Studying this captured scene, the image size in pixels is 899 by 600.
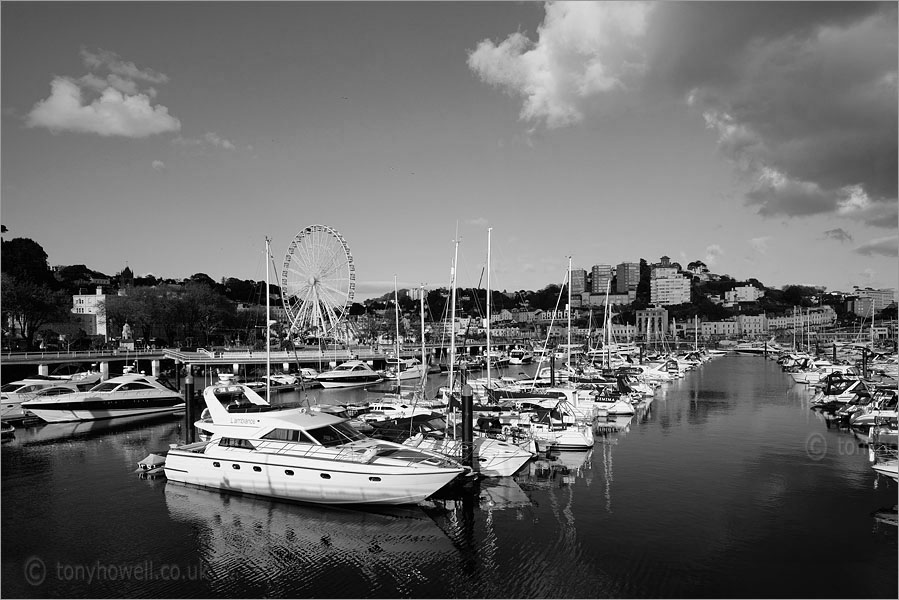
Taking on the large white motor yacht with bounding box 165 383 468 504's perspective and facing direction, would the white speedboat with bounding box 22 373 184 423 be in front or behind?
behind

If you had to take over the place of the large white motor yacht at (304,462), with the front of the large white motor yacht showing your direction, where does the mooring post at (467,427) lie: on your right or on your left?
on your left

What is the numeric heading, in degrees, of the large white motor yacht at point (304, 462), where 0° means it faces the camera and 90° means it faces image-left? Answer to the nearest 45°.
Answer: approximately 315°

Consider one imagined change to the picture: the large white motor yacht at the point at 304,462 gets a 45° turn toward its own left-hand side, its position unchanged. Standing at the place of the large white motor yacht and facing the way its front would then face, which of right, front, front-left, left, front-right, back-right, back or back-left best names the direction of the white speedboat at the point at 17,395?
back-left

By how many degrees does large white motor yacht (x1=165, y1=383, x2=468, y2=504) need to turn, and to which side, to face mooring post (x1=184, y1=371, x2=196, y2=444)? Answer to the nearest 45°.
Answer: approximately 180°
